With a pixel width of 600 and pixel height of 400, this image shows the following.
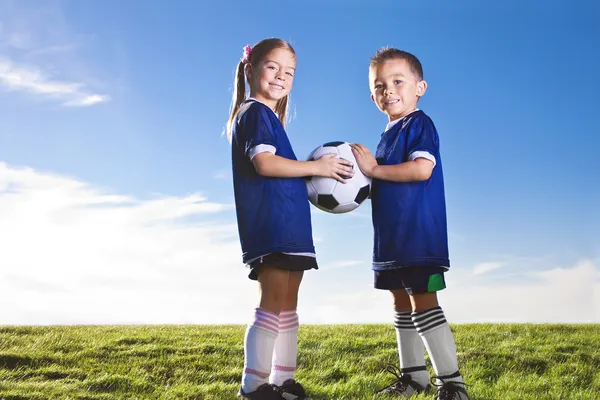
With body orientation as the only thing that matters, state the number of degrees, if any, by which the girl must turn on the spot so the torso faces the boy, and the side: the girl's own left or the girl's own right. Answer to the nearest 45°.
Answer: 0° — they already face them

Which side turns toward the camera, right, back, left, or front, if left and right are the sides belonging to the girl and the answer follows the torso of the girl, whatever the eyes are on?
right
